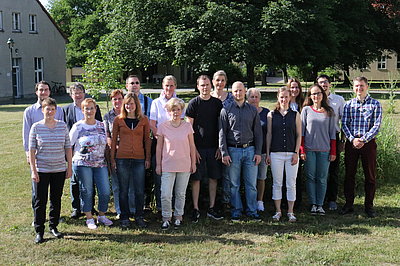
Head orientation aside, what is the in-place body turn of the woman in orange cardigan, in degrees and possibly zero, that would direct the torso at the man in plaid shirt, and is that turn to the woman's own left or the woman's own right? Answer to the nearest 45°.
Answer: approximately 90° to the woman's own left

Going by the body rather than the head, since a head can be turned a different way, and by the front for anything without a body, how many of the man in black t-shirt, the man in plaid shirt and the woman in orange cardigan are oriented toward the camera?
3

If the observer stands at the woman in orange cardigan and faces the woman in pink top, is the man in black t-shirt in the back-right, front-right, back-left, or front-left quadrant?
front-left

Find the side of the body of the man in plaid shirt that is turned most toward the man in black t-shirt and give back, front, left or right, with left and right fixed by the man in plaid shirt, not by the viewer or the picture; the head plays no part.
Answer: right

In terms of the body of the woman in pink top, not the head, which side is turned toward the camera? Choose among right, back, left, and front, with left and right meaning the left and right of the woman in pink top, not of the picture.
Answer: front

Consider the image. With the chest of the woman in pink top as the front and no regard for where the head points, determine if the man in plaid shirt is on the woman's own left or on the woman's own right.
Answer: on the woman's own left

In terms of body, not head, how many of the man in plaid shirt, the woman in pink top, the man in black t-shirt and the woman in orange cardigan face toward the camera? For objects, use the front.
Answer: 4

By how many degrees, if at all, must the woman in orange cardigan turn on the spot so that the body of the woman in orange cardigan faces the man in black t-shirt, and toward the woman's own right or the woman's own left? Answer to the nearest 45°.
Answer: approximately 90° to the woman's own left

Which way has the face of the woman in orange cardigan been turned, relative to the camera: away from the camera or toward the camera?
toward the camera

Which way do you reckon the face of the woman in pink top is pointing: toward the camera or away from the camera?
toward the camera

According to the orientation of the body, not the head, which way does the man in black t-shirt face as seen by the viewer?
toward the camera
